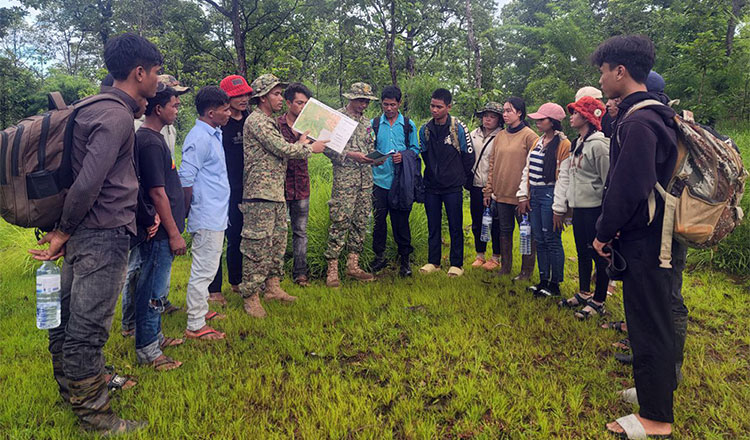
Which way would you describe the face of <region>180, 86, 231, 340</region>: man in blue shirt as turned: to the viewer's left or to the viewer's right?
to the viewer's right

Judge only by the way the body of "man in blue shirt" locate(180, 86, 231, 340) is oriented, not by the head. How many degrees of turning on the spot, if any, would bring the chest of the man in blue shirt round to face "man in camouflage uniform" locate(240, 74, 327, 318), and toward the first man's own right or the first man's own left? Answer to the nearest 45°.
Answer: approximately 45° to the first man's own left

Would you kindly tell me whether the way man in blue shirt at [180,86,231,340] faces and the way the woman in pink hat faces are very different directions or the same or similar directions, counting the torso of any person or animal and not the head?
very different directions

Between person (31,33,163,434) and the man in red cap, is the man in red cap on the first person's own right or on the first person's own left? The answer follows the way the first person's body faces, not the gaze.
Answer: on the first person's own left

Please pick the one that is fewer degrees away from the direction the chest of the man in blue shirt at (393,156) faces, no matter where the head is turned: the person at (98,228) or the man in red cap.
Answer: the person

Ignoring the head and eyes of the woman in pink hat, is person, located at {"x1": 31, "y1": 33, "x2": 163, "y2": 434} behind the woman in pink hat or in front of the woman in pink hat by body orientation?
in front

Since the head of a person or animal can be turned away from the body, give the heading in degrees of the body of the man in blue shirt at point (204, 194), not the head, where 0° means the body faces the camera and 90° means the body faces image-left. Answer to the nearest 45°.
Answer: approximately 270°

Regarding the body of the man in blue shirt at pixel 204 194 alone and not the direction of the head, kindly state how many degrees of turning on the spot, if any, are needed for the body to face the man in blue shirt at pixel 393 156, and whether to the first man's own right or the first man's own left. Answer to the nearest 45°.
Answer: approximately 45° to the first man's own left

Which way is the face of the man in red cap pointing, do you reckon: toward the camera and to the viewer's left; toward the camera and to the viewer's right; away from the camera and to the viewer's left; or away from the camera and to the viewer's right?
toward the camera and to the viewer's right

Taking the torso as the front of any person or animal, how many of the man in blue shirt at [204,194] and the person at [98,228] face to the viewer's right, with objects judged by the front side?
2

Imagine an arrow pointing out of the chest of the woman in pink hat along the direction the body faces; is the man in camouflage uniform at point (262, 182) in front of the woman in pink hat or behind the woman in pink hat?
in front
